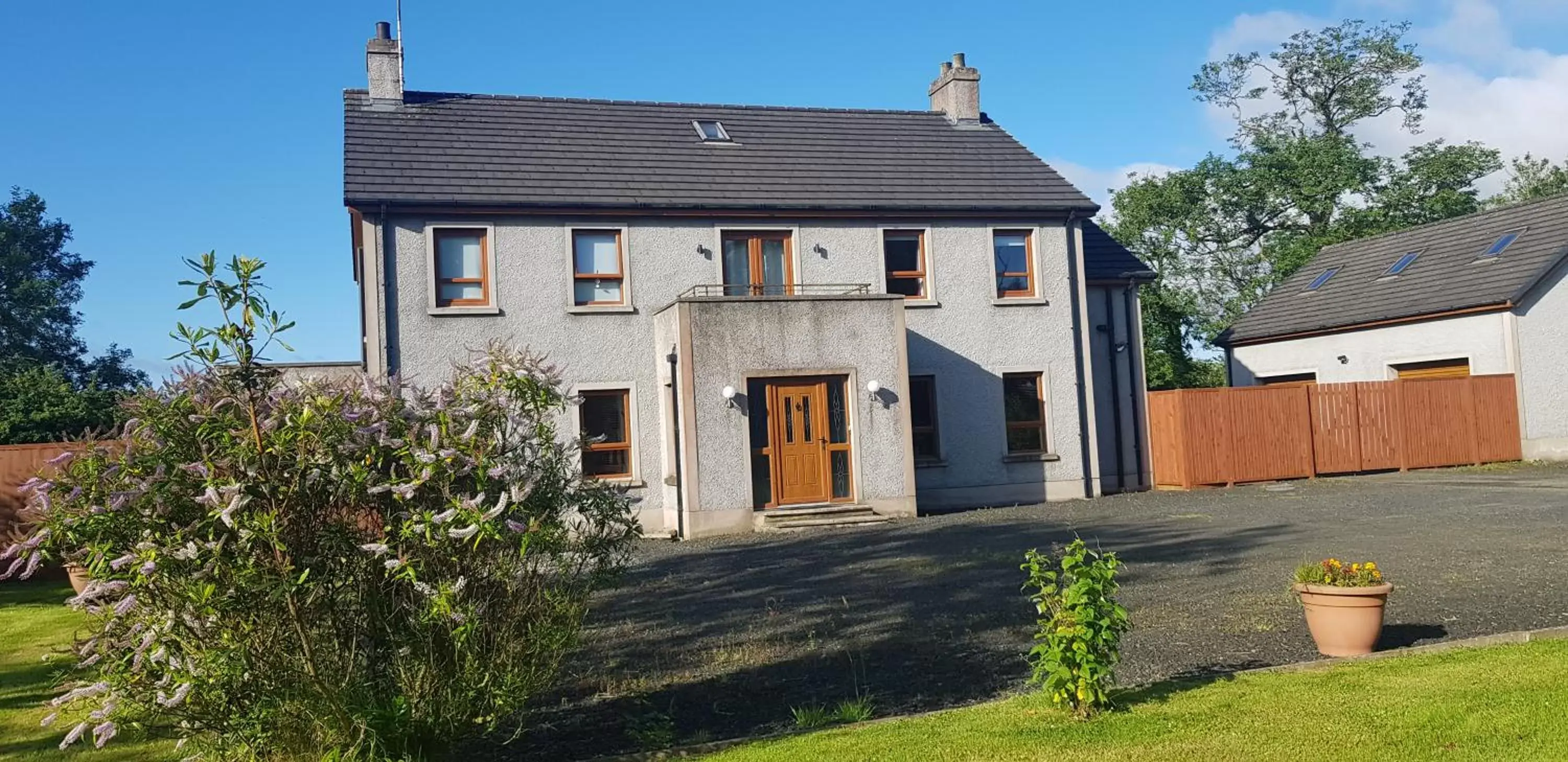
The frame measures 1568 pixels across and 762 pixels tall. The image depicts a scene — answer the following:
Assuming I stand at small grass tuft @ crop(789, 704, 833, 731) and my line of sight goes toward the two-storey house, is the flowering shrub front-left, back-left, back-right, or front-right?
back-left

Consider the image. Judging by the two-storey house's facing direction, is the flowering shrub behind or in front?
in front

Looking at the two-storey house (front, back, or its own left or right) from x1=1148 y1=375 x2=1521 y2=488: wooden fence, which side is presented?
left

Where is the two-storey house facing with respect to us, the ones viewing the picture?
facing the viewer

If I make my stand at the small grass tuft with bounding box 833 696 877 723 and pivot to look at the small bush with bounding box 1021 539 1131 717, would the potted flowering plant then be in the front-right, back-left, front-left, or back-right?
front-left

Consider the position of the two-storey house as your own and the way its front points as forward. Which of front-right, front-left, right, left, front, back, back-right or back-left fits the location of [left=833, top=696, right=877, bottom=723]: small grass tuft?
front

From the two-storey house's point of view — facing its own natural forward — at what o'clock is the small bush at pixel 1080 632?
The small bush is roughly at 12 o'clock from the two-storey house.

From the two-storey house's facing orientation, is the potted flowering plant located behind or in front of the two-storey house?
in front

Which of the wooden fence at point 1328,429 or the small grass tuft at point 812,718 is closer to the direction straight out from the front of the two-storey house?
the small grass tuft

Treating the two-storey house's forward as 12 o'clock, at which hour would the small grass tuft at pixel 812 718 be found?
The small grass tuft is roughly at 12 o'clock from the two-storey house.

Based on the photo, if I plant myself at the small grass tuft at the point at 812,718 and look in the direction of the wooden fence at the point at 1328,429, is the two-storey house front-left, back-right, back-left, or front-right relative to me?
front-left

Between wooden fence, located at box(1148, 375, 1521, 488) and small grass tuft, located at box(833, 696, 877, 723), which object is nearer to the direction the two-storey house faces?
the small grass tuft

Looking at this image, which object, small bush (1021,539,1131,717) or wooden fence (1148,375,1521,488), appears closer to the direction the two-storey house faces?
the small bush

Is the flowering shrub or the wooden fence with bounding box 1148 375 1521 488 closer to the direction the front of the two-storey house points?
the flowering shrub
